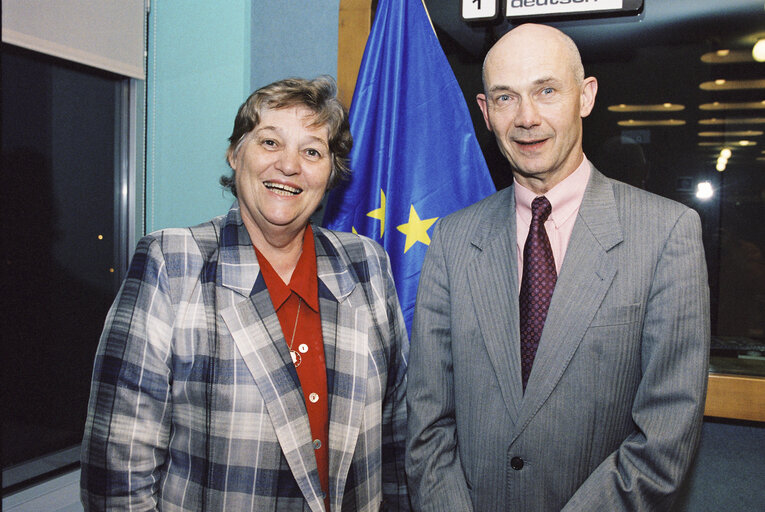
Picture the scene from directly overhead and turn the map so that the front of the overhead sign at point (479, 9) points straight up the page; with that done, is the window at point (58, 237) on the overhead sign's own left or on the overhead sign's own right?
on the overhead sign's own right

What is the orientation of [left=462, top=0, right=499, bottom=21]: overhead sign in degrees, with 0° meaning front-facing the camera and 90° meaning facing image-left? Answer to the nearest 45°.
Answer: approximately 0°

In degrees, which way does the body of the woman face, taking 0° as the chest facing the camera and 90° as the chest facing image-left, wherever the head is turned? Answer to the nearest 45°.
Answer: approximately 315°

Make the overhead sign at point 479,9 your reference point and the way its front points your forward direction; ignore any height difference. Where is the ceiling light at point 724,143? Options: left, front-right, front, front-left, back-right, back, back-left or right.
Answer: back-left

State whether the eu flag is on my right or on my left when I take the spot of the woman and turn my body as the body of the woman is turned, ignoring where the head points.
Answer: on my left

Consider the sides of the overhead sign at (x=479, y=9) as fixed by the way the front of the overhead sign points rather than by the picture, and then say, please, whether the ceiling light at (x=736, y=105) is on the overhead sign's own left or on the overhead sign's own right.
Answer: on the overhead sign's own left
